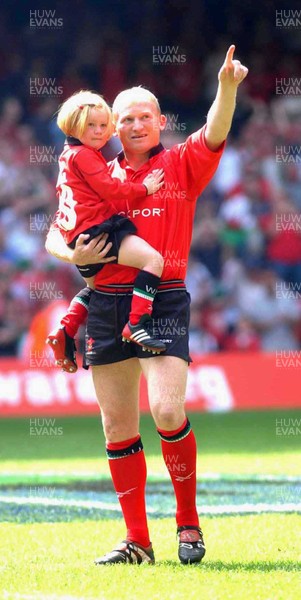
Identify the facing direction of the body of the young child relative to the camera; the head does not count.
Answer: to the viewer's right
